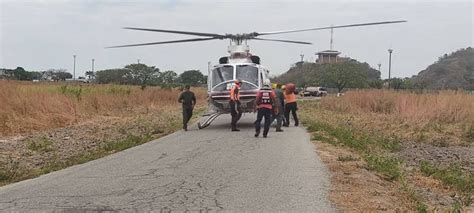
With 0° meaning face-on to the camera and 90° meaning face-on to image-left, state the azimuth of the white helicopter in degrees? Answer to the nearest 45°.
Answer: approximately 0°

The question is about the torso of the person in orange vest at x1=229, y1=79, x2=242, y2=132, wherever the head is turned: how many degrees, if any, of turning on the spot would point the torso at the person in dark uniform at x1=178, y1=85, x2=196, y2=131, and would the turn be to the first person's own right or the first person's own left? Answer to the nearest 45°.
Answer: approximately 180°

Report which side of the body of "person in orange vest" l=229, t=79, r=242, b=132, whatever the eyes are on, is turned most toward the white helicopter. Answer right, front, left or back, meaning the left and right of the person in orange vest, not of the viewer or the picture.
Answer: left

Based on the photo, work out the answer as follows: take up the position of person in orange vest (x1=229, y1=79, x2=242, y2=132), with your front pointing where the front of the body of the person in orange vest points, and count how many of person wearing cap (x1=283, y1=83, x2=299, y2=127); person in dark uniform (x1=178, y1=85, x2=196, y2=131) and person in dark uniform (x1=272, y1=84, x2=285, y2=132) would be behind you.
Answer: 1

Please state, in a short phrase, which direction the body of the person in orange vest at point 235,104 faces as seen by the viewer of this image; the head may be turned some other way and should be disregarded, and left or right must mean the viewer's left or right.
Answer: facing to the right of the viewer

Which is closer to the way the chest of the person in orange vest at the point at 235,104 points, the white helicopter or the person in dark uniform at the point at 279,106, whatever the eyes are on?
the person in dark uniform

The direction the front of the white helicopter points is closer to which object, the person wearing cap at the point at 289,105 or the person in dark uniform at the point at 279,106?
the person in dark uniform

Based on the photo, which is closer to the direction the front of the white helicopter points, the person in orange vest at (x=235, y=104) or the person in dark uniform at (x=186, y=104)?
the person in orange vest

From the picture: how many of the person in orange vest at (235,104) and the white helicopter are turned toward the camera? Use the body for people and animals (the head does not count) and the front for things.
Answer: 1

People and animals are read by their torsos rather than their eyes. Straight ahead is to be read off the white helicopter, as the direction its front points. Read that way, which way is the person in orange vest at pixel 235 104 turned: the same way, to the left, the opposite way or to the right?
to the left
